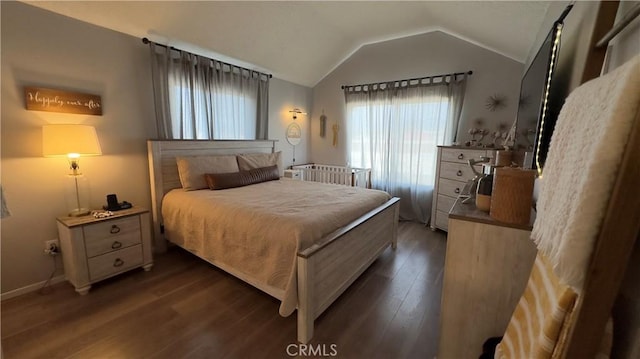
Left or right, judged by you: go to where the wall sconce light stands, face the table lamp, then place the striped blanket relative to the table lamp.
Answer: left

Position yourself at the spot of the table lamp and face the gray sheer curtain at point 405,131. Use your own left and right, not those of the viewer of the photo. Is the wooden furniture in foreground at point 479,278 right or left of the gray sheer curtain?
right

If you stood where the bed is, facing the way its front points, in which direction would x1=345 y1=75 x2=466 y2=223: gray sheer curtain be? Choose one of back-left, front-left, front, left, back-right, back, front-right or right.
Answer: left

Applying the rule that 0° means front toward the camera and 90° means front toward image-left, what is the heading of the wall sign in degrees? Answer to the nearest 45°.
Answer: approximately 315°

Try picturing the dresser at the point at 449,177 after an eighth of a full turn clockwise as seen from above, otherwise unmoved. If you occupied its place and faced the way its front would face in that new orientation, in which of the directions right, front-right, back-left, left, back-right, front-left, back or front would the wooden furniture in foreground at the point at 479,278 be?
left

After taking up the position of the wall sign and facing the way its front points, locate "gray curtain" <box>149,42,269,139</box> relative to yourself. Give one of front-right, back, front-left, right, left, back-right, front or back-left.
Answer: front-left

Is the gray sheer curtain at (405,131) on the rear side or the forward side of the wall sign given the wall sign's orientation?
on the forward side

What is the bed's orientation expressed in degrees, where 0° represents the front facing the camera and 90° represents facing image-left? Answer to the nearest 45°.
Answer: approximately 315°

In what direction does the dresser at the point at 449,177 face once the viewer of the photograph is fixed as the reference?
facing the viewer and to the left of the viewer

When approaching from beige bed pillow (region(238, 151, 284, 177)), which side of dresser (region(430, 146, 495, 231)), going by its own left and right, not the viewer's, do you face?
front

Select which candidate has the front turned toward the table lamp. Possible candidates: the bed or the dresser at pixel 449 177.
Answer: the dresser

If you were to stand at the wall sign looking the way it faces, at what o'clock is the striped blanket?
The striped blanket is roughly at 1 o'clock from the wall sign.

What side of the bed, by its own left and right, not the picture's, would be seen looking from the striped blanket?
front
